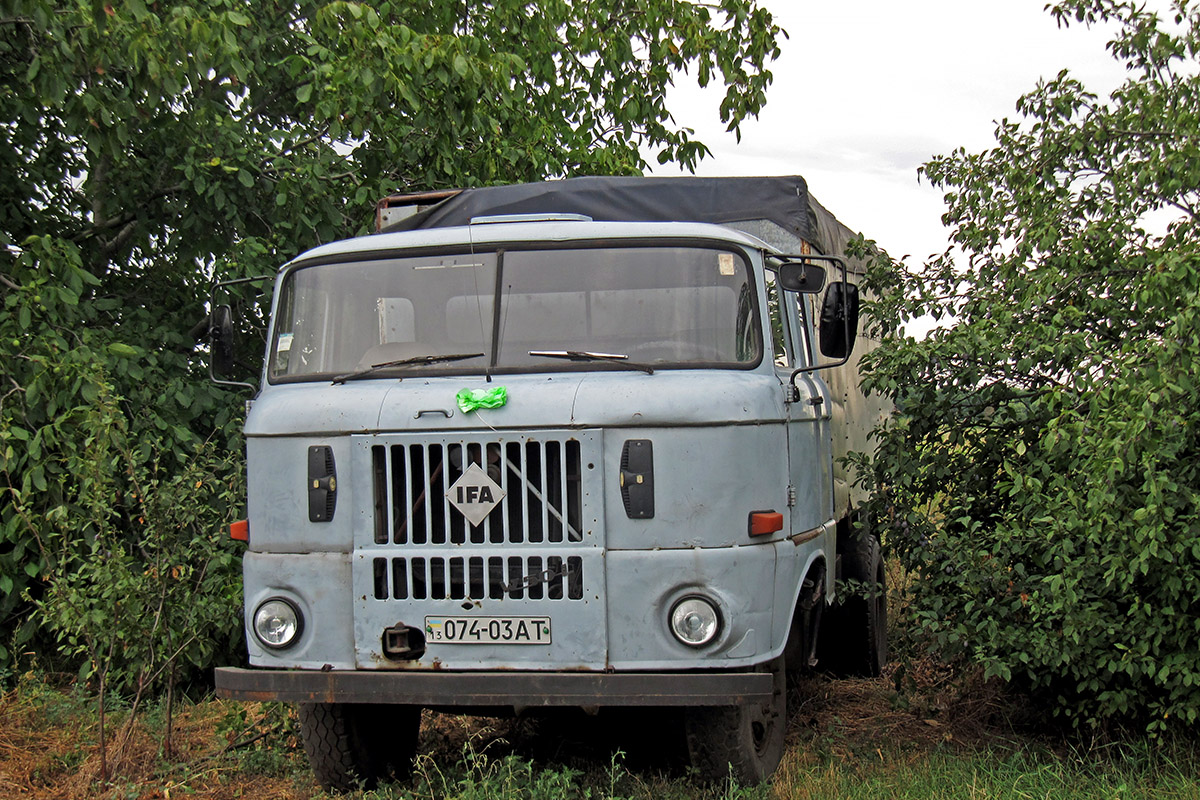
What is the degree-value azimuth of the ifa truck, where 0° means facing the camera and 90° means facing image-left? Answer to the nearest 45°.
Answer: approximately 0°

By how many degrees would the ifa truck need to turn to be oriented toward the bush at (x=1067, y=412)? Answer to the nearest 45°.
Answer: approximately 135° to its left

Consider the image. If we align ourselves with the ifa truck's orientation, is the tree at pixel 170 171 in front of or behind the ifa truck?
behind
